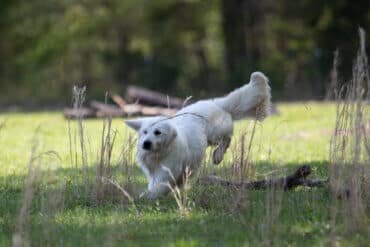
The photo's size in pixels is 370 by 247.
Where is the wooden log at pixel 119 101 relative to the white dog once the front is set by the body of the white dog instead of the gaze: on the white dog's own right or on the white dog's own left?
on the white dog's own right

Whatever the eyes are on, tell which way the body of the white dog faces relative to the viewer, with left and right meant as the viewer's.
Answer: facing the viewer and to the left of the viewer

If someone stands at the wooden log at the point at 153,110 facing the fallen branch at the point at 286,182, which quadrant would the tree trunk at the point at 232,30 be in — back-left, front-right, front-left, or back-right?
back-left

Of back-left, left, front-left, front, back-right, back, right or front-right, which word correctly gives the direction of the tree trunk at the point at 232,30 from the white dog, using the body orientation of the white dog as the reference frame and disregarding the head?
back-right

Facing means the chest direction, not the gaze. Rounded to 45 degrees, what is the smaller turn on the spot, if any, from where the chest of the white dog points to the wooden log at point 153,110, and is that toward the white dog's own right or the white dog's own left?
approximately 135° to the white dog's own right

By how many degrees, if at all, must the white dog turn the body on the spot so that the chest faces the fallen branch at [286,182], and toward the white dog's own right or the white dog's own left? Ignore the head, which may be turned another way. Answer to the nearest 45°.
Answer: approximately 90° to the white dog's own left
